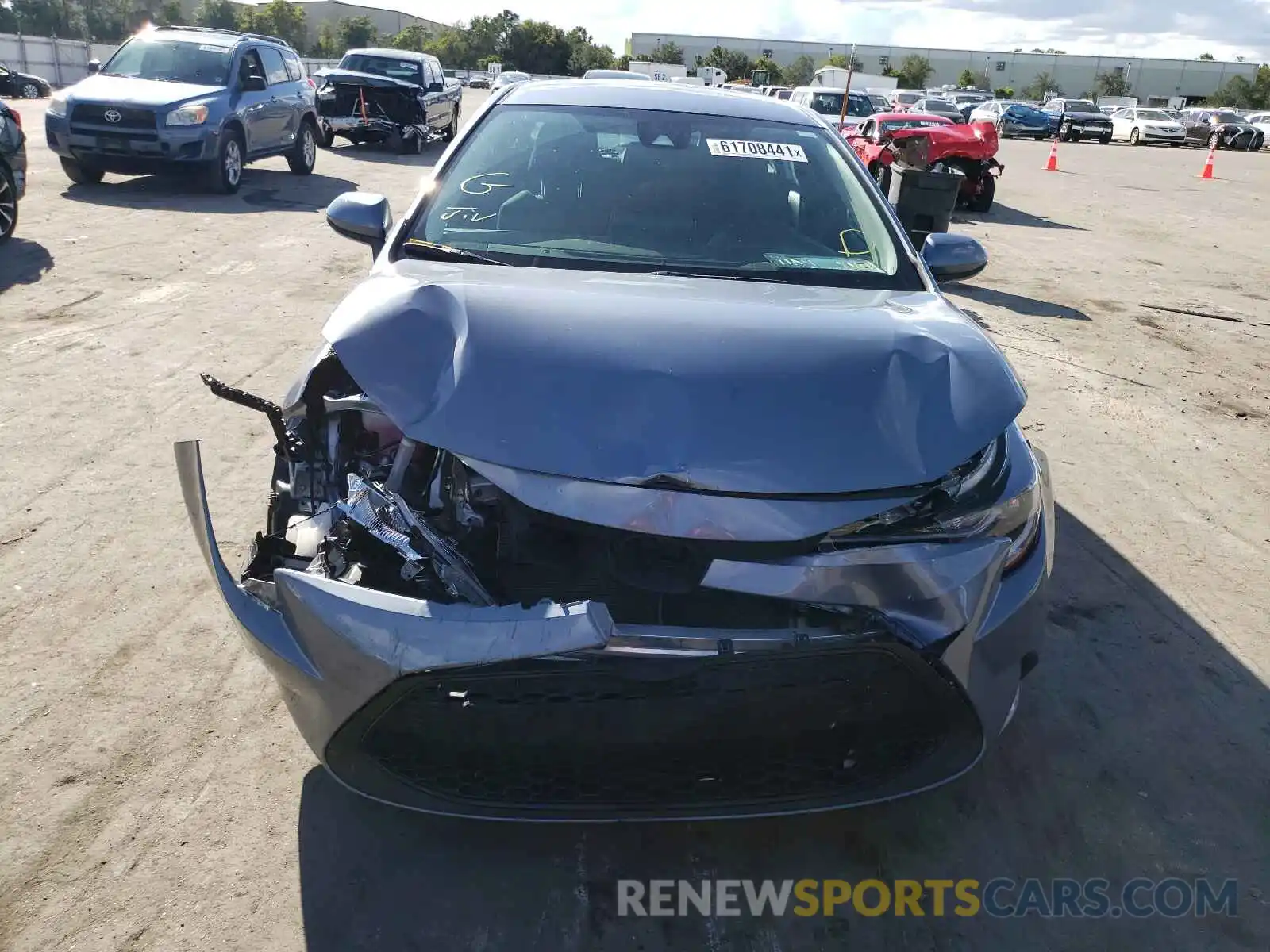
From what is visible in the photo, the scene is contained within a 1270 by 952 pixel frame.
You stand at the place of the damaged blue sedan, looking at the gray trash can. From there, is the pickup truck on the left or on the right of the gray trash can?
left

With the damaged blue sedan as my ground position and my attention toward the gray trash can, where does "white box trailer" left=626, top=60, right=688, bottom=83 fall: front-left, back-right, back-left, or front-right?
front-left

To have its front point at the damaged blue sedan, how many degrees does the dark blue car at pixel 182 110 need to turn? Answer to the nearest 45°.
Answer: approximately 45° to its left

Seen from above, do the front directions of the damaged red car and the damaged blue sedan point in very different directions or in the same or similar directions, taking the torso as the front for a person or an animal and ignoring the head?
same or similar directions

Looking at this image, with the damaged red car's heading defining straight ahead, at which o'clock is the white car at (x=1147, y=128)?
The white car is roughly at 8 o'clock from the damaged red car.

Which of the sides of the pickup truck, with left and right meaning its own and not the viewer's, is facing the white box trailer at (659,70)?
back

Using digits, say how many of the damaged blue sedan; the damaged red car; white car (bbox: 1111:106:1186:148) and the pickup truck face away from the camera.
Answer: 0

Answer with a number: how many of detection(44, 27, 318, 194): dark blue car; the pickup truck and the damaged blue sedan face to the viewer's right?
0

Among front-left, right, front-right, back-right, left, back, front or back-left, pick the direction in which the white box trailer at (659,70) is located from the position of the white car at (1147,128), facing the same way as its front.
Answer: back-right

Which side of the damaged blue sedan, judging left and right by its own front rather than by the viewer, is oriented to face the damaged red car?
back

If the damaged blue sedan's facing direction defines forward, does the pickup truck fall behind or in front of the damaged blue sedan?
behind

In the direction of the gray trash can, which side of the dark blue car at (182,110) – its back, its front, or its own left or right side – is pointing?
left

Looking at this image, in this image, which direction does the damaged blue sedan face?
toward the camera

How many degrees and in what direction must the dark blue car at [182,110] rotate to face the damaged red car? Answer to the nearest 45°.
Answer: approximately 135° to its left
